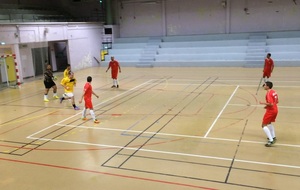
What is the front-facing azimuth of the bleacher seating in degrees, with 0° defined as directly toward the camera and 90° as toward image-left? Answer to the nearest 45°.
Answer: approximately 0°
